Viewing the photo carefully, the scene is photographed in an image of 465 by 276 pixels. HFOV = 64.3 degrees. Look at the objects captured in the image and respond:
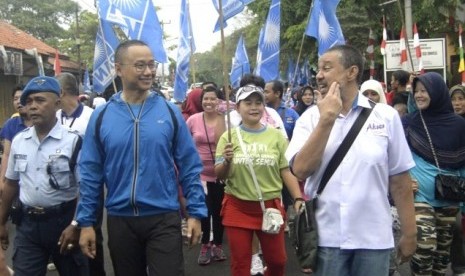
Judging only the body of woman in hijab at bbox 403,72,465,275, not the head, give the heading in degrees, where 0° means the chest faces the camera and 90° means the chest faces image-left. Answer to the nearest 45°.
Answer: approximately 45°

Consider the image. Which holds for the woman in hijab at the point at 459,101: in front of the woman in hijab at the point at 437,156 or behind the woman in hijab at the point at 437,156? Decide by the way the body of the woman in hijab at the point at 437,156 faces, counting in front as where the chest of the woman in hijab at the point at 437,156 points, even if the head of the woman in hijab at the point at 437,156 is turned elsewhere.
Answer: behind

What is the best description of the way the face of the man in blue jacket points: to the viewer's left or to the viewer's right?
to the viewer's right

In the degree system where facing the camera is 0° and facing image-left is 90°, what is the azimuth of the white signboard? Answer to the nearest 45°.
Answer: approximately 0°

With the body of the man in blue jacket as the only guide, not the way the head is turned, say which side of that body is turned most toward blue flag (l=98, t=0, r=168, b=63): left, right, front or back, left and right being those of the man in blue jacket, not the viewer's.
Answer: back

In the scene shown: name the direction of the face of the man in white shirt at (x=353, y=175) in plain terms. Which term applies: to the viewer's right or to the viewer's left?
to the viewer's left

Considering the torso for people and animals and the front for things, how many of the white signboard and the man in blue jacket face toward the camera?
2

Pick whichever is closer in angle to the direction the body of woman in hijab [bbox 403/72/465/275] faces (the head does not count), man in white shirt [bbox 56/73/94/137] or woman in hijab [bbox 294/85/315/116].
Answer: the man in white shirt

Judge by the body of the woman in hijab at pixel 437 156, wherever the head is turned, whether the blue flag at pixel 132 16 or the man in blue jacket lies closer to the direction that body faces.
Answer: the man in blue jacket

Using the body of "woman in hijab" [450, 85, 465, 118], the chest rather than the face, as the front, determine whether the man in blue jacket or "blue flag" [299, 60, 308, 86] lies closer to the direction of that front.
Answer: the man in blue jacket
